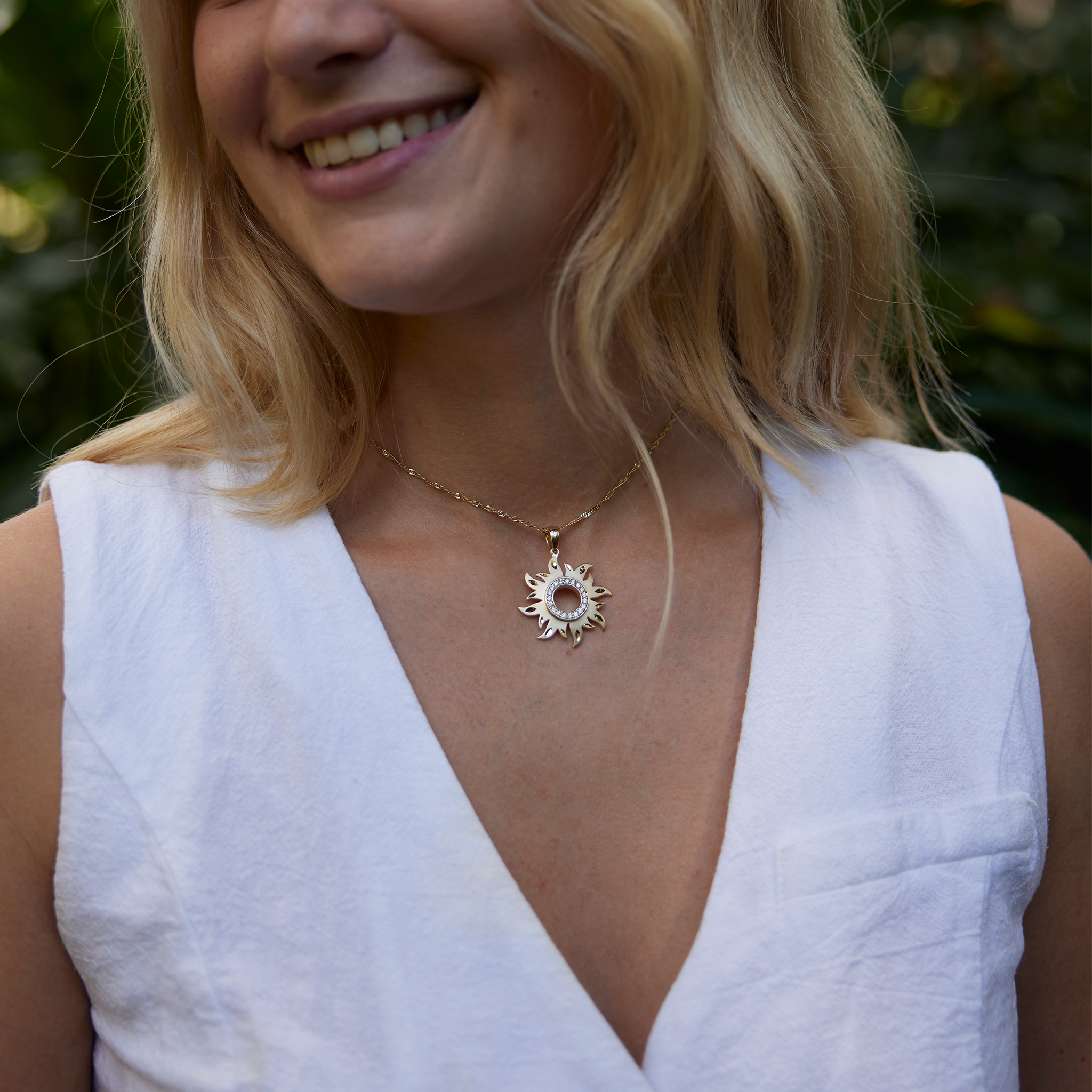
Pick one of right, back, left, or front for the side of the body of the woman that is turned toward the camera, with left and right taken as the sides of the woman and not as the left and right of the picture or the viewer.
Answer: front

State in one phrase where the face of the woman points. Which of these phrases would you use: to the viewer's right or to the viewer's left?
to the viewer's left
